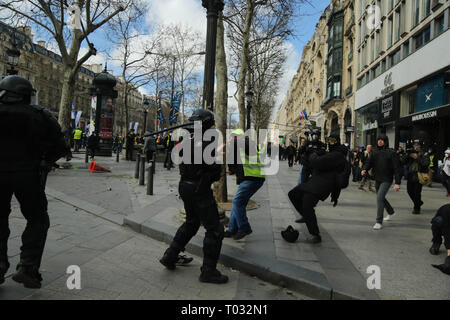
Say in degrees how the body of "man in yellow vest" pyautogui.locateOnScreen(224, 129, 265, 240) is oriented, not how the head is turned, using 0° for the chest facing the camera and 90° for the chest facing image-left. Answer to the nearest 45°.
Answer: approximately 90°

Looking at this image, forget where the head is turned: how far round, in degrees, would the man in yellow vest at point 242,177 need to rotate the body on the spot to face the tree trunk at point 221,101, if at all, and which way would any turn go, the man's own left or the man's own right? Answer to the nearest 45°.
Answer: approximately 90° to the man's own right

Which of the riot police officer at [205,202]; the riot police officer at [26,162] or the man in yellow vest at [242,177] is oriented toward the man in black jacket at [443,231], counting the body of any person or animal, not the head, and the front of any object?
the riot police officer at [205,202]

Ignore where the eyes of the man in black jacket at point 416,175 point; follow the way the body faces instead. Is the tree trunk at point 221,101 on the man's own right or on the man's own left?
on the man's own right

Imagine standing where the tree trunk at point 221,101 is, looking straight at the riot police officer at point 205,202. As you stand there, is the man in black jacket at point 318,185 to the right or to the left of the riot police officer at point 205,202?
left

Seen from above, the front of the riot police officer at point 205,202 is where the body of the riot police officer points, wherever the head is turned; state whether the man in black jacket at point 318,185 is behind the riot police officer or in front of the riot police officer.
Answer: in front

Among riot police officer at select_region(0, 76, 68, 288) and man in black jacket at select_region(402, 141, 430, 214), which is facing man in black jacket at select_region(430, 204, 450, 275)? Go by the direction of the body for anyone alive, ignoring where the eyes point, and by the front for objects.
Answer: man in black jacket at select_region(402, 141, 430, 214)

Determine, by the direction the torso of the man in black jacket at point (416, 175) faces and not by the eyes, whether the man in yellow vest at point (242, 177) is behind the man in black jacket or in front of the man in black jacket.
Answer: in front
